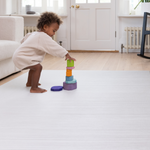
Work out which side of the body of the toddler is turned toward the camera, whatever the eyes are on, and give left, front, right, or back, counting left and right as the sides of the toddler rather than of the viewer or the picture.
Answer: right

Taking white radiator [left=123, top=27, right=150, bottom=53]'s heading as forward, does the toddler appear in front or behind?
in front

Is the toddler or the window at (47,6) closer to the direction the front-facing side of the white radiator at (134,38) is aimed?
the toddler

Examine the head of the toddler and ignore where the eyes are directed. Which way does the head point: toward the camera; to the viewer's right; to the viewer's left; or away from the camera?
to the viewer's right

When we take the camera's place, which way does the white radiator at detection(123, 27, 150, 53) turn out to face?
facing the viewer

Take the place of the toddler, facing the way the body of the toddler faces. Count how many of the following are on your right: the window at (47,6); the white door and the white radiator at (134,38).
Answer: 0

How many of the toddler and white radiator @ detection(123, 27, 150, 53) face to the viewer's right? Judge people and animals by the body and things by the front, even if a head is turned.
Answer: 1

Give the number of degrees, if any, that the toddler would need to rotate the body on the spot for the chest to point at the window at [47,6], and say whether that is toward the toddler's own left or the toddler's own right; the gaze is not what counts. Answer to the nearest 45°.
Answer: approximately 90° to the toddler's own left

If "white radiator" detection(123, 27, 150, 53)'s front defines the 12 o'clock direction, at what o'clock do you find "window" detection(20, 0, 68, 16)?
The window is roughly at 3 o'clock from the white radiator.

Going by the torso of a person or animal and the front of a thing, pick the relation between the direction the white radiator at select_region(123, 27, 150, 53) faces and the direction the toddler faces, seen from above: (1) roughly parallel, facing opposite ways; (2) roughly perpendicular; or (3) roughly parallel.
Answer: roughly perpendicular

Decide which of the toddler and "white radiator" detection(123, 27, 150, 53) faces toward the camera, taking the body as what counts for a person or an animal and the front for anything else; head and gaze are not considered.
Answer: the white radiator
